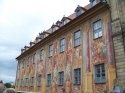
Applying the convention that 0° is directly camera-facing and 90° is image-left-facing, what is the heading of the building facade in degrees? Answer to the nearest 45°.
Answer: approximately 45°
